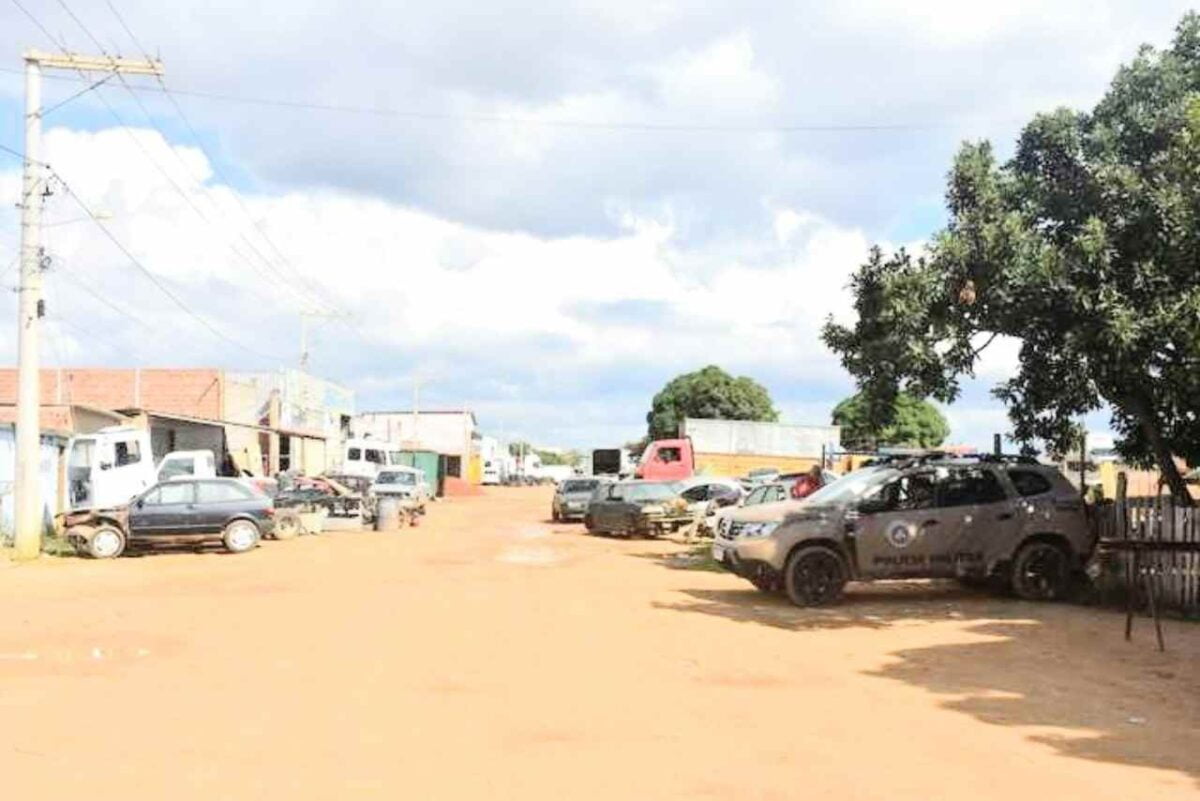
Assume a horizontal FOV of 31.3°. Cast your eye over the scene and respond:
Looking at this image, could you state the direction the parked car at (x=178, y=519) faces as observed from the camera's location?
facing to the left of the viewer

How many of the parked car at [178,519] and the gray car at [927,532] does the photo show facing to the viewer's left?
2

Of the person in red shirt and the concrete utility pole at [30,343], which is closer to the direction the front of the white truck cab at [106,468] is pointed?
the concrete utility pole

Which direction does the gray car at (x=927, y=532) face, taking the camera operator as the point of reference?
facing to the left of the viewer

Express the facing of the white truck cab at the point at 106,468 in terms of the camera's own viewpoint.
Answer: facing the viewer and to the left of the viewer

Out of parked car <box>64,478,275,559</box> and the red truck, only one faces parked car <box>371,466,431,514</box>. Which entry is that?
the red truck

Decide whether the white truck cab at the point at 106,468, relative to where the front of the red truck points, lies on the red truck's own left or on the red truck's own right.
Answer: on the red truck's own left

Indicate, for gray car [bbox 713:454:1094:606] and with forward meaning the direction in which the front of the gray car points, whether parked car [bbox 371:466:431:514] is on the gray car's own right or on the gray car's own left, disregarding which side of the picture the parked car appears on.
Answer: on the gray car's own right
